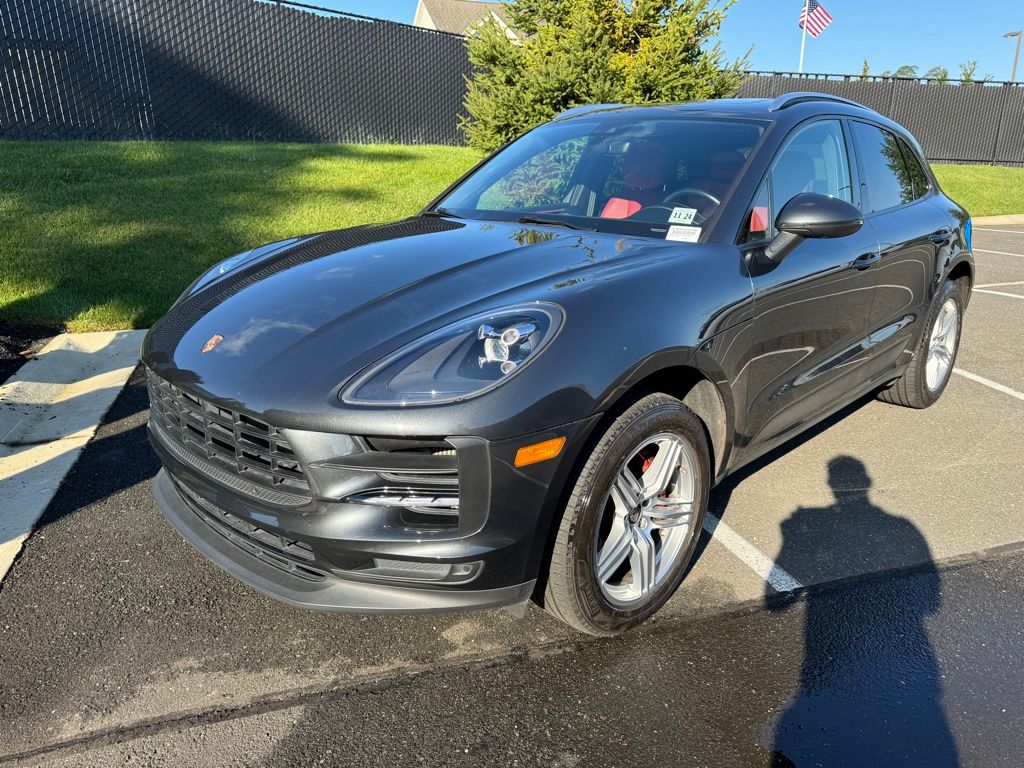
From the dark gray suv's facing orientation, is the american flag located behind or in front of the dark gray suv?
behind

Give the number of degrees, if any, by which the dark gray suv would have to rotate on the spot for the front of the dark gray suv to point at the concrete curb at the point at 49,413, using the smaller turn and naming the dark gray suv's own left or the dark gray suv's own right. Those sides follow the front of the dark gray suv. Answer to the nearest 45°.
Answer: approximately 90° to the dark gray suv's own right

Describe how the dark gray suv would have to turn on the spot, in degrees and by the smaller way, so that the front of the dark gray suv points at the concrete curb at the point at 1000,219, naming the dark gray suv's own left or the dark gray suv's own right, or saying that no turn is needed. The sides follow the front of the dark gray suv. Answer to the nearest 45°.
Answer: approximately 180°

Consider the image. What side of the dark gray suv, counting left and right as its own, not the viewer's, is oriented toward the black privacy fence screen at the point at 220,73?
right

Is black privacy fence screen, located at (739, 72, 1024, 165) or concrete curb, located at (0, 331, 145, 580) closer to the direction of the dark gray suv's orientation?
the concrete curb

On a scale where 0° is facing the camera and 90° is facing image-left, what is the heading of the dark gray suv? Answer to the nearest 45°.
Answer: approximately 45°

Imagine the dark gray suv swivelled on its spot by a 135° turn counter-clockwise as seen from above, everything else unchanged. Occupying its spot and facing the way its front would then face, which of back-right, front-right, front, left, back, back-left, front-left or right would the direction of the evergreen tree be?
left

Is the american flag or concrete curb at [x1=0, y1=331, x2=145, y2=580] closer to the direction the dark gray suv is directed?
the concrete curb

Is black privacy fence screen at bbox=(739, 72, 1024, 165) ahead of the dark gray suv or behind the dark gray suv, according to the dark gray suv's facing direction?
behind
